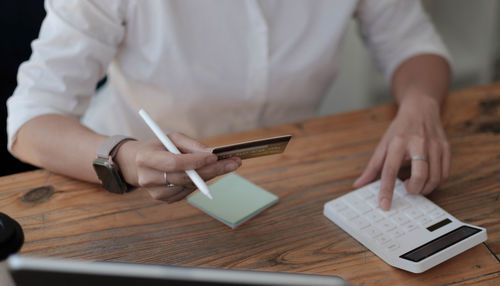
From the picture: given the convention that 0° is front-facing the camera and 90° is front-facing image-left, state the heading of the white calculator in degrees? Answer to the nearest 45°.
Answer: approximately 135°
